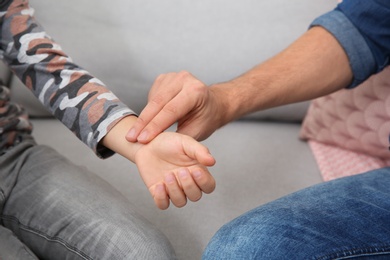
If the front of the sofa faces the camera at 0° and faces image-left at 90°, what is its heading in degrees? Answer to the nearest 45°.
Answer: approximately 0°
